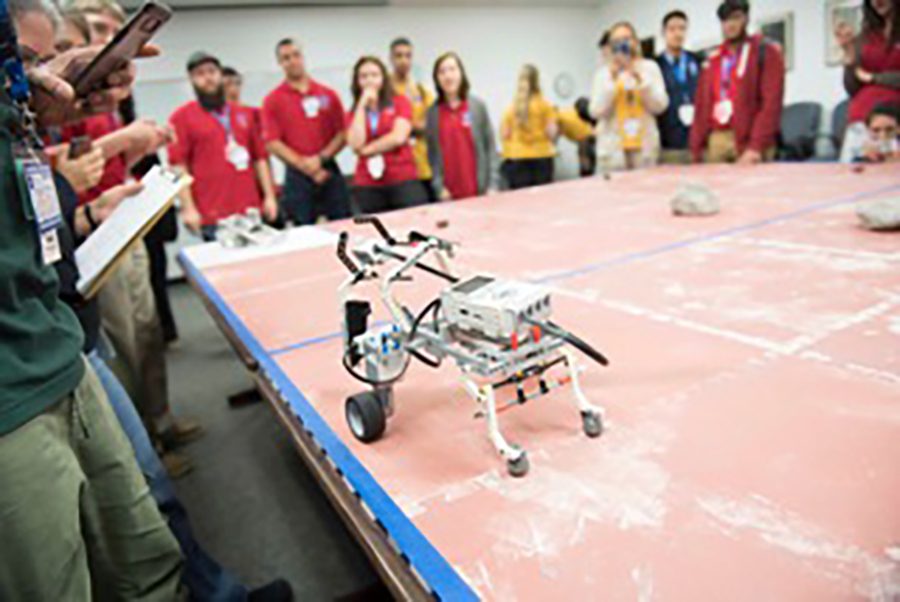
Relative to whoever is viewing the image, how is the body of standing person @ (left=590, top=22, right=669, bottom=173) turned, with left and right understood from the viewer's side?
facing the viewer

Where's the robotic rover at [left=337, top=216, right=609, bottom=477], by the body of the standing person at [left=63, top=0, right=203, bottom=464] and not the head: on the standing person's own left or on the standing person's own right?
on the standing person's own right

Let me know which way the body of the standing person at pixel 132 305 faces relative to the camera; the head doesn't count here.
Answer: to the viewer's right

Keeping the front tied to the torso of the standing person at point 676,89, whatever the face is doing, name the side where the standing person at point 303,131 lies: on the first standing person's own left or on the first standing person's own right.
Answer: on the first standing person's own right

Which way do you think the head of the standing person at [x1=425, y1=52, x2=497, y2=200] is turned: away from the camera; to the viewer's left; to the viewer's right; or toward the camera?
toward the camera

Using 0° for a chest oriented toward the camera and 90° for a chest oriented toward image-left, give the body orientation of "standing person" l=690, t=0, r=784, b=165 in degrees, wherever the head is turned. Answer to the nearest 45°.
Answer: approximately 45°

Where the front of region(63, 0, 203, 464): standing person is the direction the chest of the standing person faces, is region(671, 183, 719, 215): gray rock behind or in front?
in front

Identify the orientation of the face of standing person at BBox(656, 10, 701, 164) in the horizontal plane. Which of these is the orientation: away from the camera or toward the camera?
toward the camera

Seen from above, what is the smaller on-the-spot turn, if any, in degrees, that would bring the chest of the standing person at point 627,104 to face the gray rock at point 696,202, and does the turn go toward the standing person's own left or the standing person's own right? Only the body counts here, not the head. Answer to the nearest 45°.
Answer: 0° — they already face it

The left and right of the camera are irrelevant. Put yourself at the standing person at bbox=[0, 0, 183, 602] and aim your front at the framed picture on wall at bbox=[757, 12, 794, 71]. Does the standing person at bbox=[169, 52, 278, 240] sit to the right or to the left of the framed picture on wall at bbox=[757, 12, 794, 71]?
left

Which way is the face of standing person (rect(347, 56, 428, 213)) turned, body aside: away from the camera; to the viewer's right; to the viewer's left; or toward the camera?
toward the camera

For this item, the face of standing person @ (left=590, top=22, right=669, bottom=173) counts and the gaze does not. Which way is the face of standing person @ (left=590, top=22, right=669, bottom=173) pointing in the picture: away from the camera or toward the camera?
toward the camera

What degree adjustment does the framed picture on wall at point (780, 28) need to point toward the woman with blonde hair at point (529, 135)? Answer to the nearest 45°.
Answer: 0° — it already faces them

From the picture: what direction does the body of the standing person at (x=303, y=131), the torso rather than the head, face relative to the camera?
toward the camera
